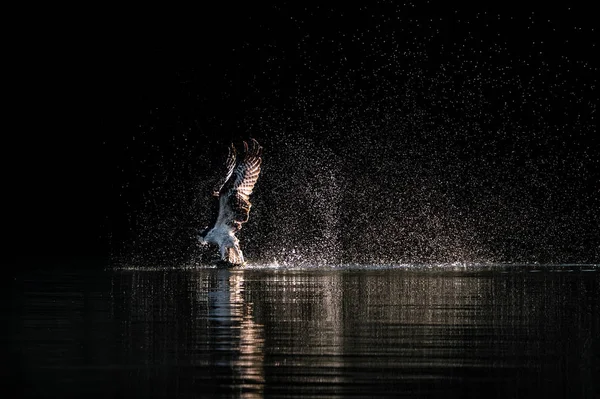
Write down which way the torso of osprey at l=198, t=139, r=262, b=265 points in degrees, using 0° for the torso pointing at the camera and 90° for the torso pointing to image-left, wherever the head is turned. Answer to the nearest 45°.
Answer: approximately 90°
